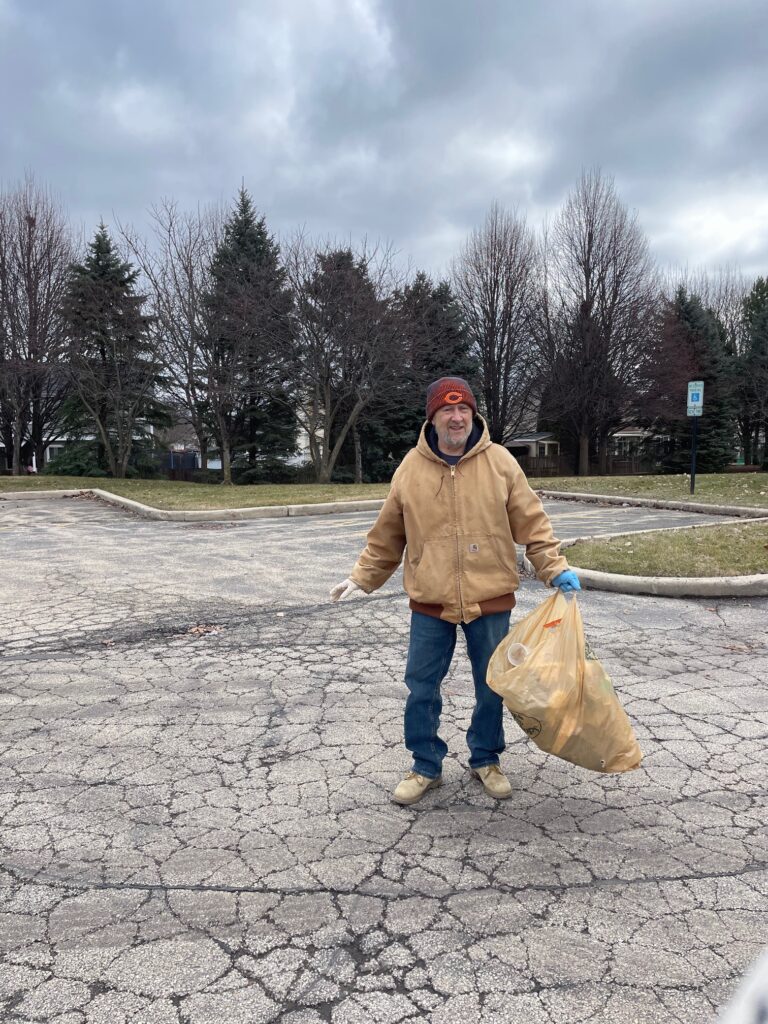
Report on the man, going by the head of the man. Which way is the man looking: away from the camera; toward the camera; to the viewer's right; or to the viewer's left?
toward the camera

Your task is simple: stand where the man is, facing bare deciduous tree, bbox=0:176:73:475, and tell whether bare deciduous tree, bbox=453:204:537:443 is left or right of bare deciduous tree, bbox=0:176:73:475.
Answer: right

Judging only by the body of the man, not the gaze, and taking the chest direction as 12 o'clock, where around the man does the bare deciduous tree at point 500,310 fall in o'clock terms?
The bare deciduous tree is roughly at 6 o'clock from the man.

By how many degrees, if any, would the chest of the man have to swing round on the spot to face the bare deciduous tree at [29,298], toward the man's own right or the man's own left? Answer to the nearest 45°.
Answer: approximately 135° to the man's own right

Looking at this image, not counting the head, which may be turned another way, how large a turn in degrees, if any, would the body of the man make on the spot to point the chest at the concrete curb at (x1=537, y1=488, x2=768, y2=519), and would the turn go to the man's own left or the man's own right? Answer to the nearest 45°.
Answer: approximately 180°

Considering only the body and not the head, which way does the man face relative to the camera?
toward the camera

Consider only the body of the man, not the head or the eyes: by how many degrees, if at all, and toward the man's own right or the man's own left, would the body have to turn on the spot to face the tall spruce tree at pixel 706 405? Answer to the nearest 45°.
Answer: approximately 180°

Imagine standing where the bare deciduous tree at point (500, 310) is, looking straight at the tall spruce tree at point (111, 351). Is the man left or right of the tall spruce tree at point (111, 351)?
left

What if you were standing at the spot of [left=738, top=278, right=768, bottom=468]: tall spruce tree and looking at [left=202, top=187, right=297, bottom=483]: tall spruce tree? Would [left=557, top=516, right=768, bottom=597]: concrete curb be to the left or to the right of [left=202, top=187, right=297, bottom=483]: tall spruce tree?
left

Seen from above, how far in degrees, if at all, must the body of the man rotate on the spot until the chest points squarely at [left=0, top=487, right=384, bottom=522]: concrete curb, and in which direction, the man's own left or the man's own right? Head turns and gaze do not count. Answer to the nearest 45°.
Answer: approximately 180°

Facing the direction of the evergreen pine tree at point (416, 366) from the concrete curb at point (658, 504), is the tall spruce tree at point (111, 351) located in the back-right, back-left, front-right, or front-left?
front-left
